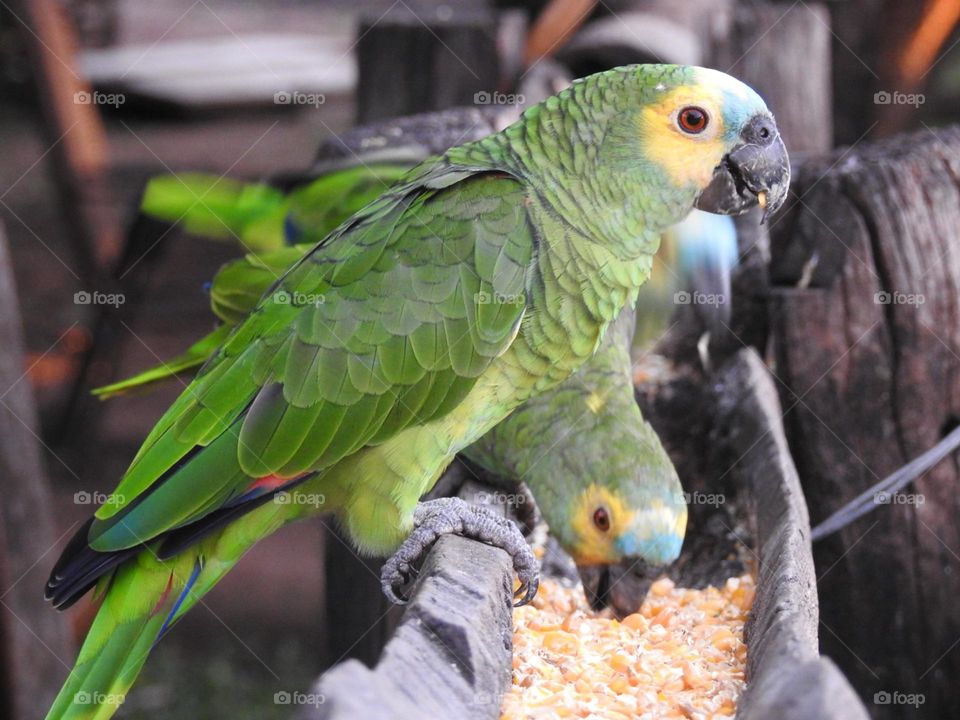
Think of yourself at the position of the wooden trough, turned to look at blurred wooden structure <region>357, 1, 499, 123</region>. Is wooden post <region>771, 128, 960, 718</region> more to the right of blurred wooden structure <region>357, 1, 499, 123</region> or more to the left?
right

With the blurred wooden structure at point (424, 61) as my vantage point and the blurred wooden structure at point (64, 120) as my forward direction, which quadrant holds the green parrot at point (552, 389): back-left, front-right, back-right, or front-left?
back-left

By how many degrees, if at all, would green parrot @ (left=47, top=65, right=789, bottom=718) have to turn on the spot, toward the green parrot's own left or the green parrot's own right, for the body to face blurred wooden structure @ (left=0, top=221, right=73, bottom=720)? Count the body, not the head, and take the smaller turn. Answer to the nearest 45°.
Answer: approximately 135° to the green parrot's own left

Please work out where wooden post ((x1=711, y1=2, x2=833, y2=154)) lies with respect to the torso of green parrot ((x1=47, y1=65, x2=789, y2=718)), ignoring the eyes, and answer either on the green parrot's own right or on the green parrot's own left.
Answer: on the green parrot's own left

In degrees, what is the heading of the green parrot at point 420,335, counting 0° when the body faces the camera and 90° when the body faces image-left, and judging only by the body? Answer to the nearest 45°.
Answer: approximately 270°

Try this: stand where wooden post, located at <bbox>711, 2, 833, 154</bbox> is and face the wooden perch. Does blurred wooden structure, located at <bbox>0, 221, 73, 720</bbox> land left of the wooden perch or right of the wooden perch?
right

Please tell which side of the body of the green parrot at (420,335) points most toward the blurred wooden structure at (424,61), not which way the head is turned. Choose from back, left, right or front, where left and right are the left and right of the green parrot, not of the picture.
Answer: left
